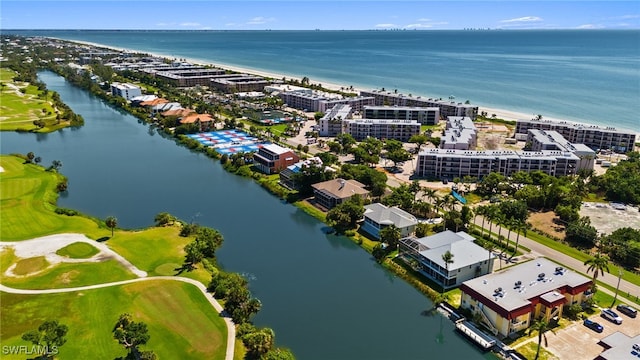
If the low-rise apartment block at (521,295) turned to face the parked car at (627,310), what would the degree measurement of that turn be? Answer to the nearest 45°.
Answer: approximately 90° to its left

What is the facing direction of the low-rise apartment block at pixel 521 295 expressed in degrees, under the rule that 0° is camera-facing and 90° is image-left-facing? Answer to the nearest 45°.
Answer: approximately 315°

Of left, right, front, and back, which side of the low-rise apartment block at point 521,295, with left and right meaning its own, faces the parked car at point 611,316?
left

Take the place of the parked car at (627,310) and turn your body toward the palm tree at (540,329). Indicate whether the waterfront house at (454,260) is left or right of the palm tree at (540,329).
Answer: right

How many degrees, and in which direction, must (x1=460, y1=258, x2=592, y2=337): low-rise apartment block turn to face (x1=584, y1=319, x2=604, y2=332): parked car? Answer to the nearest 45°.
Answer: approximately 45° to its left

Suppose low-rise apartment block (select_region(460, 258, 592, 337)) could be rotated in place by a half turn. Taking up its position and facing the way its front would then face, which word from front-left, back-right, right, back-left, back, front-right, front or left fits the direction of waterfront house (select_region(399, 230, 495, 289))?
front

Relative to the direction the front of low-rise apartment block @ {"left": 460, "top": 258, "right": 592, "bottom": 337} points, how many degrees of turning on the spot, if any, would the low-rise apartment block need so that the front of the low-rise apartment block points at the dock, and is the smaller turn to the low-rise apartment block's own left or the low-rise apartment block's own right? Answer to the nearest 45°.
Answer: approximately 90° to the low-rise apartment block's own right

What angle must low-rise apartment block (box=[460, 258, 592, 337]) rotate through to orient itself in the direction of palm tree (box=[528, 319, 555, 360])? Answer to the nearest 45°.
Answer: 0° — it already faces it
